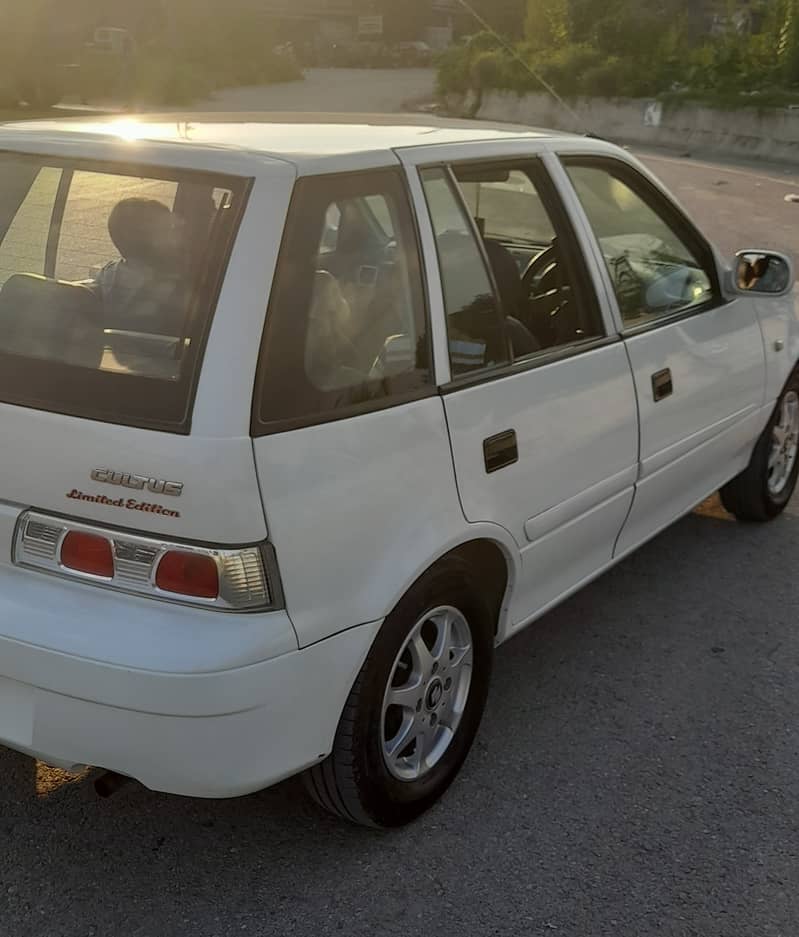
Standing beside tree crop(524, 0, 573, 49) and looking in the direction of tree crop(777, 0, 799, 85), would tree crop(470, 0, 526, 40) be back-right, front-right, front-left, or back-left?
back-left

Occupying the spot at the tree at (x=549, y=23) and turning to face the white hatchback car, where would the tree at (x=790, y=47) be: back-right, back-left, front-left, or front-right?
front-left

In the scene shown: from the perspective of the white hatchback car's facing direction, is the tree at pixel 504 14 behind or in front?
in front

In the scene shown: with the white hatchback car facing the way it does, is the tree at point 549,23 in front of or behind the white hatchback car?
in front

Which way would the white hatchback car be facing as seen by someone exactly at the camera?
facing away from the viewer and to the right of the viewer

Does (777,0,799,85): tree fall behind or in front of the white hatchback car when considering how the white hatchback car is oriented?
in front
